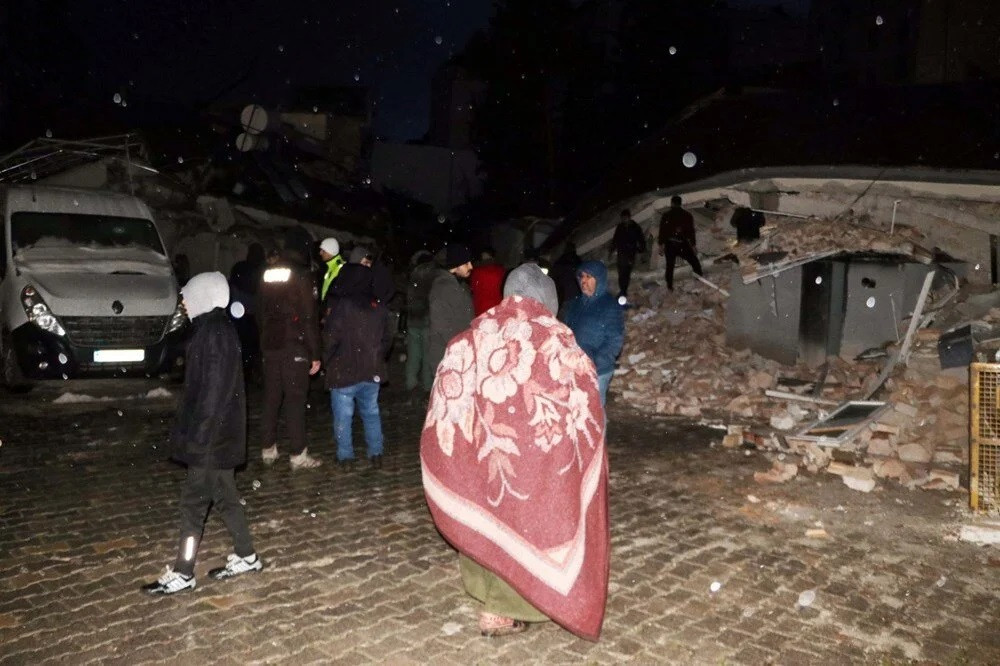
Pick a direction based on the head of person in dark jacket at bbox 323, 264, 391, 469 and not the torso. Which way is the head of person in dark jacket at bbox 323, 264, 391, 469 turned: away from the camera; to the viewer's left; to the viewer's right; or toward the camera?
away from the camera

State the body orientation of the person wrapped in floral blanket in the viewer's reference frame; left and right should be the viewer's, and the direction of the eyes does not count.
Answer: facing away from the viewer

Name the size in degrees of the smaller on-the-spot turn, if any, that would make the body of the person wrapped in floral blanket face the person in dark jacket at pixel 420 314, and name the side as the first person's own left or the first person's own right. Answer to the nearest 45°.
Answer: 0° — they already face them

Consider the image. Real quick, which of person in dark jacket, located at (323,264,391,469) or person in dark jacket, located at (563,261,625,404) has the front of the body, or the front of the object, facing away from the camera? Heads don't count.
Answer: person in dark jacket, located at (323,264,391,469)

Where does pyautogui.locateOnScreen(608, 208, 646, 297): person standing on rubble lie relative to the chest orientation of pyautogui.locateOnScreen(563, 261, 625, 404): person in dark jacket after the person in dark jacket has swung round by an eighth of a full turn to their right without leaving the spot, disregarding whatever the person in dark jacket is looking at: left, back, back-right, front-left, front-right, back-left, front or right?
right

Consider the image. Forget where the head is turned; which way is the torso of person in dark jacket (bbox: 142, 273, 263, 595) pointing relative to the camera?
to the viewer's left

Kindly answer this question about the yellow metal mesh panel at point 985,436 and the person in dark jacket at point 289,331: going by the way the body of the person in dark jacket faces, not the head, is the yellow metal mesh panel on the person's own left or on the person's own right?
on the person's own right

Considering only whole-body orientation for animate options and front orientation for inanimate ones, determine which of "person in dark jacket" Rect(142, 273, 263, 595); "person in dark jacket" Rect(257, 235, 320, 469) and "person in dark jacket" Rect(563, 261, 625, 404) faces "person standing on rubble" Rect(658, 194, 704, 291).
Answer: "person in dark jacket" Rect(257, 235, 320, 469)

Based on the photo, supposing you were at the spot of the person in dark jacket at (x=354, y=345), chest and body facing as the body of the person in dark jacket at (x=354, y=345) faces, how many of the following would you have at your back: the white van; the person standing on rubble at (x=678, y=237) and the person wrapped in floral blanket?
1

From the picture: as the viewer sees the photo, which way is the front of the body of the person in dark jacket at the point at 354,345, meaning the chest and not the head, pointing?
away from the camera

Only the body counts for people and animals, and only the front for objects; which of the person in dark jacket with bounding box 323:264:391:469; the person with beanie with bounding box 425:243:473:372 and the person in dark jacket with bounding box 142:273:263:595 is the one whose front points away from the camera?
the person in dark jacket with bounding box 323:264:391:469
